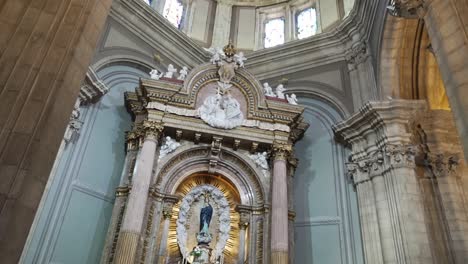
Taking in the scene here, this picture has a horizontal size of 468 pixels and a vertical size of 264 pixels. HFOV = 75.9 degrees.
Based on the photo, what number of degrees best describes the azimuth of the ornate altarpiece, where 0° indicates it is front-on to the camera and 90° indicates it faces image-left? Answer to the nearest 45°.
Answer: approximately 0°
